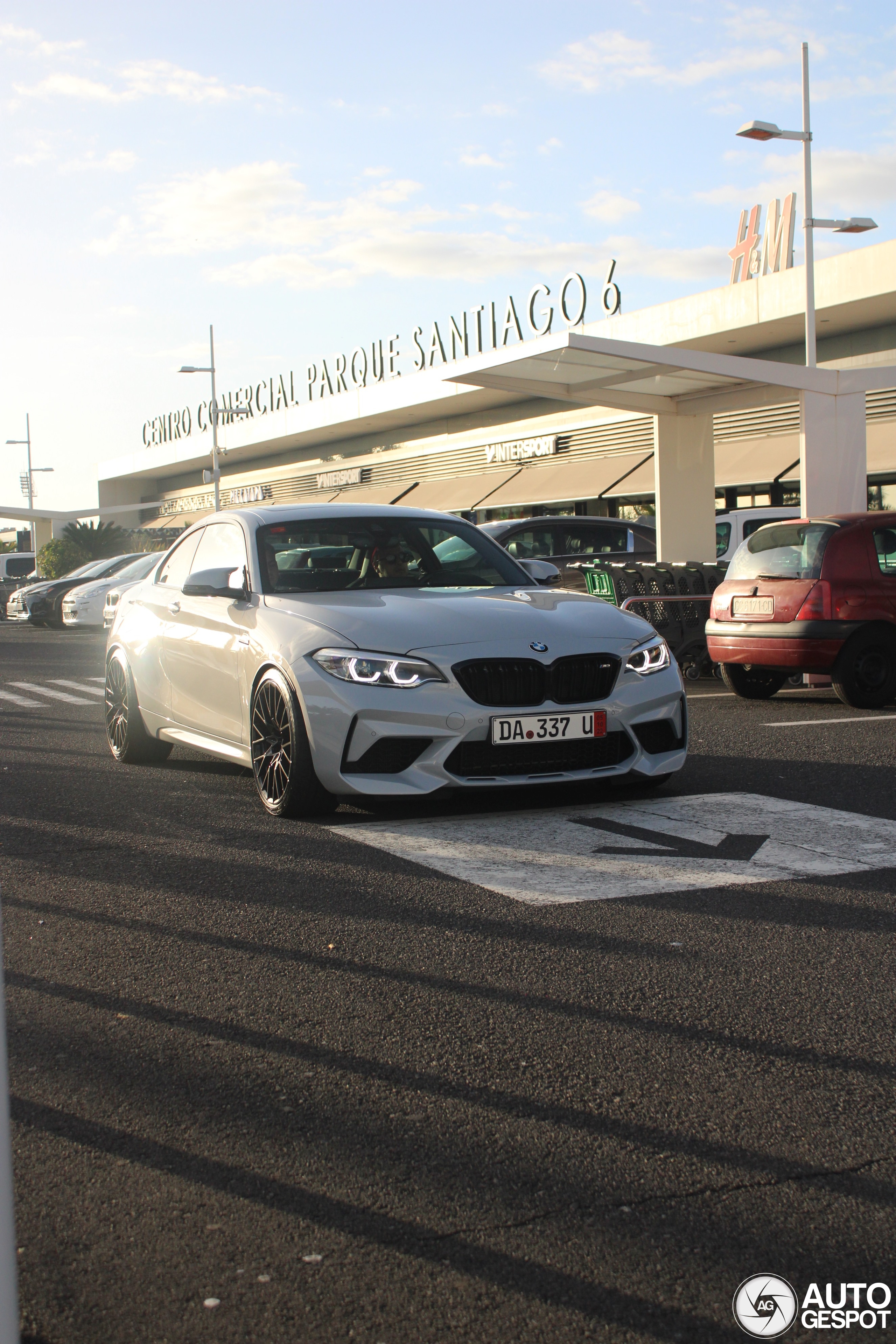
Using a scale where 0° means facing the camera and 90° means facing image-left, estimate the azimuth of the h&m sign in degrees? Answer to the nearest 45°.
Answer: approximately 45°

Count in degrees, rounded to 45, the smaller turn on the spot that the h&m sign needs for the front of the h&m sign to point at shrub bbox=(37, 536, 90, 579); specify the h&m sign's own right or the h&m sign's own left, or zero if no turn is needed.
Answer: approximately 90° to the h&m sign's own right

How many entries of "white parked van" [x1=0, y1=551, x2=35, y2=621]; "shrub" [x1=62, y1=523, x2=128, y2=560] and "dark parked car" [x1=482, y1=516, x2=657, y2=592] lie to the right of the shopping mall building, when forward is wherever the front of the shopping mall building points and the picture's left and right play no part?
2

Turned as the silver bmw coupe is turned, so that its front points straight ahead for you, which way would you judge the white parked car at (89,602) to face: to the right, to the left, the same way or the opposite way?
to the right

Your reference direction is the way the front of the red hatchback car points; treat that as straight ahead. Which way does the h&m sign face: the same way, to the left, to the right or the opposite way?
the opposite way

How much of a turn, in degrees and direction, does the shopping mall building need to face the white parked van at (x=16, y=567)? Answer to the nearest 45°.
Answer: approximately 90° to its right

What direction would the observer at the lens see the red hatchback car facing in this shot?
facing away from the viewer and to the right of the viewer

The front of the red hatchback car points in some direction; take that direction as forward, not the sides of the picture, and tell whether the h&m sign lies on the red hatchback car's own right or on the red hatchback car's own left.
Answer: on the red hatchback car's own left

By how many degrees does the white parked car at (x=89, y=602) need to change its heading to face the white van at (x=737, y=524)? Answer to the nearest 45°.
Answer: approximately 90° to its left

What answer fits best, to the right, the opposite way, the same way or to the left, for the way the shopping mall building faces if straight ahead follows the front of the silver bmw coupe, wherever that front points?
to the right
